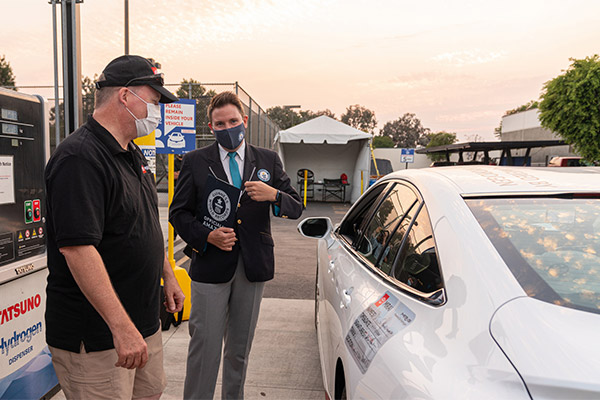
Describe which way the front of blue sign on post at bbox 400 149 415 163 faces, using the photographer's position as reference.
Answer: facing the viewer

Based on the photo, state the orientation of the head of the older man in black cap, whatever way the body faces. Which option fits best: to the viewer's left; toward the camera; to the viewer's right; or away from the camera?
to the viewer's right

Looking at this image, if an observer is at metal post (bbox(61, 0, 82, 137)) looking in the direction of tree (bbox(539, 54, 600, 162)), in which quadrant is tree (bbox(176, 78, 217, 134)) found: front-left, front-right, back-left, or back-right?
front-left

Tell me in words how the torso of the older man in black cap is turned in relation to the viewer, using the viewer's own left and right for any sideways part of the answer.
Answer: facing to the right of the viewer

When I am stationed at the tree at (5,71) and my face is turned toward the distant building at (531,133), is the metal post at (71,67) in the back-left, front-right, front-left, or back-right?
front-right

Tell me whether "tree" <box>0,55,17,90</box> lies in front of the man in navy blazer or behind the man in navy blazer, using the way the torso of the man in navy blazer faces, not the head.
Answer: behind

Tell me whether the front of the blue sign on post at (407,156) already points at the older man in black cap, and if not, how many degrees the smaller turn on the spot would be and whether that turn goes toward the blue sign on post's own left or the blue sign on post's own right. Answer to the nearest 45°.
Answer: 0° — it already faces them

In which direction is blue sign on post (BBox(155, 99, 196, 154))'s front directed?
toward the camera

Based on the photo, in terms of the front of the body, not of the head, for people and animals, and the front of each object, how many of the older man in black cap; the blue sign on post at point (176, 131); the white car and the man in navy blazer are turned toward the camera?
2
